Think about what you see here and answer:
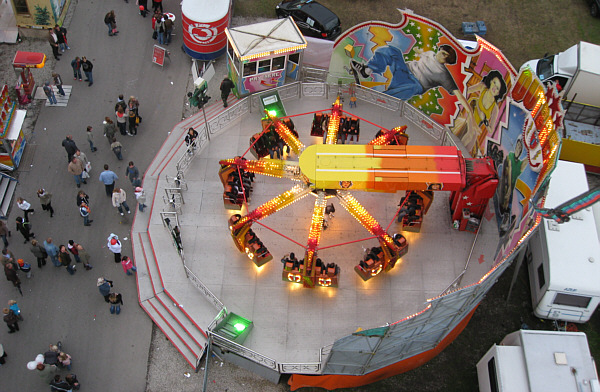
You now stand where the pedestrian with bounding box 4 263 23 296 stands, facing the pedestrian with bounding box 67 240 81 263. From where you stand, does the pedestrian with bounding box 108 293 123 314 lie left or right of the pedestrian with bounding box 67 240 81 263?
right

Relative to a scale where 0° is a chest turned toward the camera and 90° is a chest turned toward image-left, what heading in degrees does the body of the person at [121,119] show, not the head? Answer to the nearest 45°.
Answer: approximately 180°

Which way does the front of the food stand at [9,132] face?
to the viewer's right

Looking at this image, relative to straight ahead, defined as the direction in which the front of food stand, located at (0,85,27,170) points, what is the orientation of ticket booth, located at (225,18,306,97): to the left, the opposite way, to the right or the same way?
to the right
